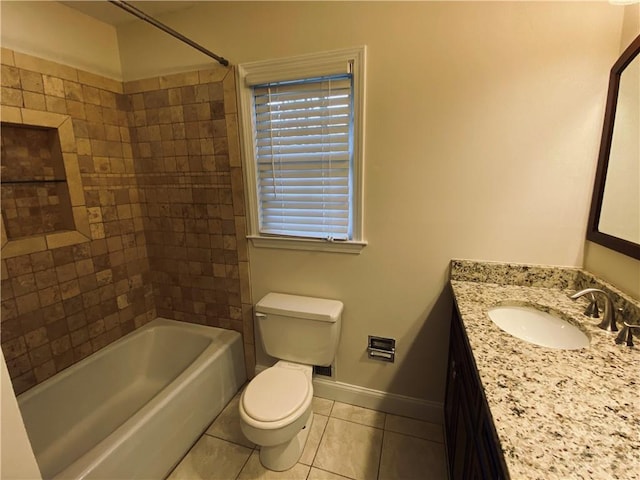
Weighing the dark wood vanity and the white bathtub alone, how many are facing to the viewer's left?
1

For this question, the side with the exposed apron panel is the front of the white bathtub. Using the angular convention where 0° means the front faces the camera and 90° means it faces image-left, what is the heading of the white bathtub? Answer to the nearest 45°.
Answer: approximately 315°

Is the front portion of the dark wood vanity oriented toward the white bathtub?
yes

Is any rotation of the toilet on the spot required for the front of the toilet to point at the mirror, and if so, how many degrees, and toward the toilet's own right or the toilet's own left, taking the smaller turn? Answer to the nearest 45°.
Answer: approximately 135° to the toilet's own left

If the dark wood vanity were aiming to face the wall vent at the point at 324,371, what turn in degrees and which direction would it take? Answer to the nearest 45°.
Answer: approximately 45° to its right

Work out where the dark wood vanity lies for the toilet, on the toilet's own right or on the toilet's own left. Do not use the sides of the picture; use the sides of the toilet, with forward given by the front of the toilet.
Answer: on the toilet's own left

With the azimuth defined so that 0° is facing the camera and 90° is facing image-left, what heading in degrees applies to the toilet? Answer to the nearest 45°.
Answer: approximately 45°

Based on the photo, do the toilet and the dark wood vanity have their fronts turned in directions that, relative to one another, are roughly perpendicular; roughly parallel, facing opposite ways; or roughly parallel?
roughly perpendicular

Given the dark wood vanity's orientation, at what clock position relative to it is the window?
The window is roughly at 1 o'clock from the dark wood vanity.

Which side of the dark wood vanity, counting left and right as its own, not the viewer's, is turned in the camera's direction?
left
